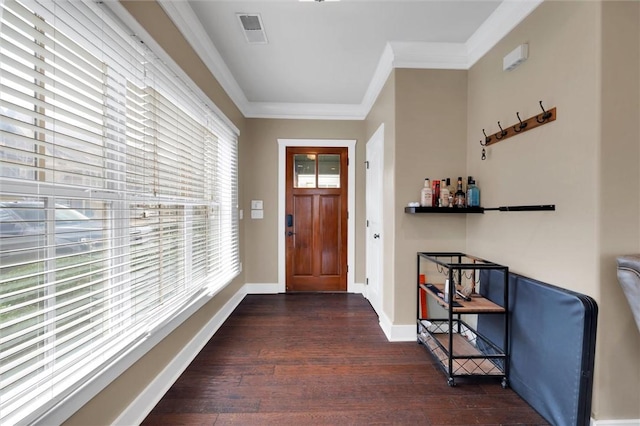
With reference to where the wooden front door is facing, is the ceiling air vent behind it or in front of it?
in front

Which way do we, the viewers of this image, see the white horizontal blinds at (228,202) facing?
facing to the right of the viewer

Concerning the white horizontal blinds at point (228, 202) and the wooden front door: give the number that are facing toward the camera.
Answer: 1

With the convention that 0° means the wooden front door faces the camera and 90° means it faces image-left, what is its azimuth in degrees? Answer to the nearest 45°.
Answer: approximately 0°

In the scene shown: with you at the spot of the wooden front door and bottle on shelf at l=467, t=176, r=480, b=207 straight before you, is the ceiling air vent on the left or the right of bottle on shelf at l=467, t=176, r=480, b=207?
right

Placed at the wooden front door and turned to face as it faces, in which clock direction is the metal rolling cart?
The metal rolling cart is roughly at 11 o'clock from the wooden front door.

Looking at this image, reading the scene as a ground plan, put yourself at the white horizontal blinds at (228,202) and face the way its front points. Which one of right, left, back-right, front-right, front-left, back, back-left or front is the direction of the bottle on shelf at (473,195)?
front-right

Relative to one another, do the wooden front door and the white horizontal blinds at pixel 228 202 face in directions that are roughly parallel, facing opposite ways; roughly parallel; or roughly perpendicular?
roughly perpendicular

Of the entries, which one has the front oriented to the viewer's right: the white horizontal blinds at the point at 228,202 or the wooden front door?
the white horizontal blinds

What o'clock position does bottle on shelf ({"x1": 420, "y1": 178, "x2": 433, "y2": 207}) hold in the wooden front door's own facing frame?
The bottle on shelf is roughly at 11 o'clock from the wooden front door.

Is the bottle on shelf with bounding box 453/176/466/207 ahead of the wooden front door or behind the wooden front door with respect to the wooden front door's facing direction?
ahead

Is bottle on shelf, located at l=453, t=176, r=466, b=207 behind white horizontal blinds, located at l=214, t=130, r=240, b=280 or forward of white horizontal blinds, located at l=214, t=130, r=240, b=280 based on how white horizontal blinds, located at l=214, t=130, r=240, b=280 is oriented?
forward

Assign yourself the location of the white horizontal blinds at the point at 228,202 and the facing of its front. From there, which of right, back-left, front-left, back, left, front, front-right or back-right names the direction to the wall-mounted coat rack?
front-right
